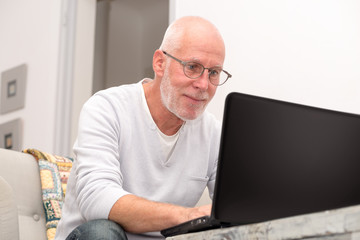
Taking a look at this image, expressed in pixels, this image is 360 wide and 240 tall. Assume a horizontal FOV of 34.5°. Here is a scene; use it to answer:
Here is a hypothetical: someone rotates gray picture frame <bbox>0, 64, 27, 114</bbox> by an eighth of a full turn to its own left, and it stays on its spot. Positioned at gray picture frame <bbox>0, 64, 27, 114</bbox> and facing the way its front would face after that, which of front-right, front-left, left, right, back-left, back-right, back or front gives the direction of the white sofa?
front

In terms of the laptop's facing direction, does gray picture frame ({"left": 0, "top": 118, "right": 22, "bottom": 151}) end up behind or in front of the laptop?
in front

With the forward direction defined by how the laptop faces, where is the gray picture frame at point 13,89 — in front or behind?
in front

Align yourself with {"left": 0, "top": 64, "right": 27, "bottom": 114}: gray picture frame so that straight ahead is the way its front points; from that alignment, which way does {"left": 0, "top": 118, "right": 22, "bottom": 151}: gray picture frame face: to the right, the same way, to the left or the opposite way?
the same way

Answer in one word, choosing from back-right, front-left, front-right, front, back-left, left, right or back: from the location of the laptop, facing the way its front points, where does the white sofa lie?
front
